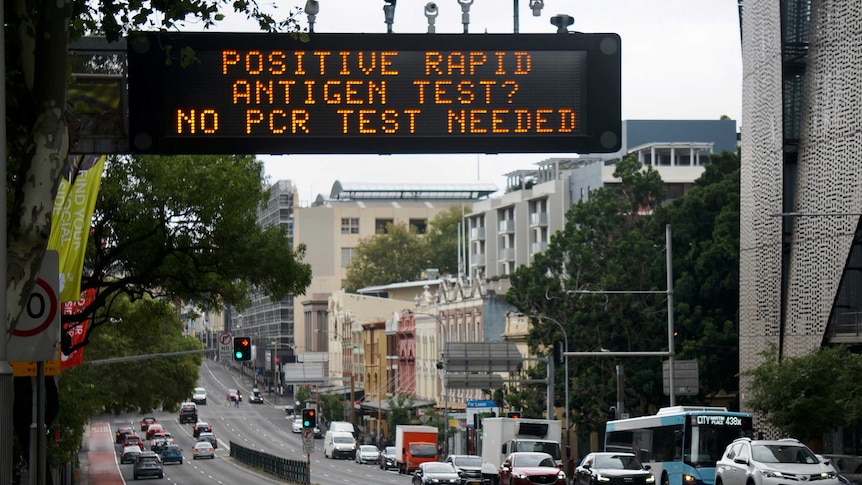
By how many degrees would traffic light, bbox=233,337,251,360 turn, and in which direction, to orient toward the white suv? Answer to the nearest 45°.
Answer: approximately 45° to its left

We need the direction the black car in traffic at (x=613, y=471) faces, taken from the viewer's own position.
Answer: facing the viewer and to the right of the viewer

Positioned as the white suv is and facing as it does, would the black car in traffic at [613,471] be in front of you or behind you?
behind

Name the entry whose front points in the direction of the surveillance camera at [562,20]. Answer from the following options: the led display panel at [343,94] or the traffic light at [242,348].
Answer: the traffic light

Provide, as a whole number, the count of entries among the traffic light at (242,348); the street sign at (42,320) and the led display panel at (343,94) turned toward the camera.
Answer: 3

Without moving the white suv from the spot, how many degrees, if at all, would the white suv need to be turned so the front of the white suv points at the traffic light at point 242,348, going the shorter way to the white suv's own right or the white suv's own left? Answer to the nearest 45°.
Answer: approximately 180°

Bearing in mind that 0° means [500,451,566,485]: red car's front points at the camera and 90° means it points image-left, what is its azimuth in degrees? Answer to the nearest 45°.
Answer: approximately 315°

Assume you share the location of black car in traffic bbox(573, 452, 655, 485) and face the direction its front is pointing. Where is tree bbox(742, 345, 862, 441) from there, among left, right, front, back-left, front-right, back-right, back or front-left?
left

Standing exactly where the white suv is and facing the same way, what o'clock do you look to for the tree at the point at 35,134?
The tree is roughly at 2 o'clock from the white suv.

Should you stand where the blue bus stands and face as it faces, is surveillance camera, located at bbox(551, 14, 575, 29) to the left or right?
on its right

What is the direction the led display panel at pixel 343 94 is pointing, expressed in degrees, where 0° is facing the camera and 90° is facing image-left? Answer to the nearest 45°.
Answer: approximately 0°

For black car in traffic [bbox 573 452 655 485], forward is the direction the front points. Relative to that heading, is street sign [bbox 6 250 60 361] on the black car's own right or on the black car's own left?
on the black car's own right

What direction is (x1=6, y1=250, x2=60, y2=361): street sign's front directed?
toward the camera

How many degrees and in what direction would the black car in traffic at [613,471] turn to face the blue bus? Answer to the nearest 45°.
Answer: approximately 90° to its left

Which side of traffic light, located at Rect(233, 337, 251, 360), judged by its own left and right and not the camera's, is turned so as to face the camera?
front
